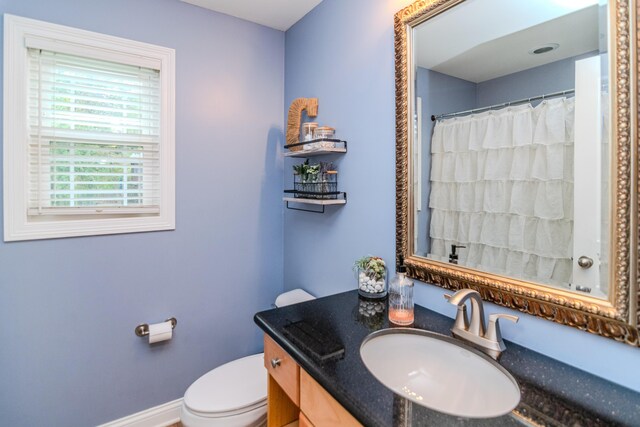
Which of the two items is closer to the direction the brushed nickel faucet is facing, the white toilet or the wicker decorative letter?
the white toilet

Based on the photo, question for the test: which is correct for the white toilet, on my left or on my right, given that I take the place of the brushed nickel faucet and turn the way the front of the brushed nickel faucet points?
on my right

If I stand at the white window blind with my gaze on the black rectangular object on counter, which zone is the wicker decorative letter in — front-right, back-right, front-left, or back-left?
front-left

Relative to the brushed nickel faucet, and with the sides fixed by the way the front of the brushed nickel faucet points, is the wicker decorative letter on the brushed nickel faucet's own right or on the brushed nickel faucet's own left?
on the brushed nickel faucet's own right

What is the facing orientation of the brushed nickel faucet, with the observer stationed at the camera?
facing the viewer and to the left of the viewer

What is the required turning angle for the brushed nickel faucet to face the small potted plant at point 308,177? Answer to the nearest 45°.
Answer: approximately 90° to its right

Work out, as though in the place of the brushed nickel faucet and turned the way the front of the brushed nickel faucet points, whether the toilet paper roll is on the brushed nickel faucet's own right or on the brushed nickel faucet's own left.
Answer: on the brushed nickel faucet's own right
